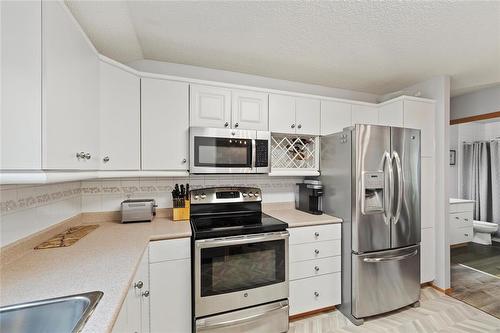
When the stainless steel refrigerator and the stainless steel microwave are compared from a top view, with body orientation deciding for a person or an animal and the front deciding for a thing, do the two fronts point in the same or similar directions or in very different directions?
same or similar directions

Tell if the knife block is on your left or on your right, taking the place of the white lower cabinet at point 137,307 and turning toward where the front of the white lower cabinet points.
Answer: on your left

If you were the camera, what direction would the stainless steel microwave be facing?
facing the viewer

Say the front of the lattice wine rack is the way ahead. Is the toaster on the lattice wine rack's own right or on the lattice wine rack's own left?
on the lattice wine rack's own right

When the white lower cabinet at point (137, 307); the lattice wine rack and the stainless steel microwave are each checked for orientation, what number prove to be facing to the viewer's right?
1

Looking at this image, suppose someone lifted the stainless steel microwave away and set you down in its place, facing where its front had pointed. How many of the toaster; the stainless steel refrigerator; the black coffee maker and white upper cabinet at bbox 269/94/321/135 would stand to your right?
1

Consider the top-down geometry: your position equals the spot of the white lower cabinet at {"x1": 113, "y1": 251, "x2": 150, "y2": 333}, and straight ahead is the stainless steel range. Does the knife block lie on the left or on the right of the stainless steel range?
left

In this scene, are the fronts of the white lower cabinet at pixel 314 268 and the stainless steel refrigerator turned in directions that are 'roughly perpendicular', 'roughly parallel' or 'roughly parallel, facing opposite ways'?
roughly parallel

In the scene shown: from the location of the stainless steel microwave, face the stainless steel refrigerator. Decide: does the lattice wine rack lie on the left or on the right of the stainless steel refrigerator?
left

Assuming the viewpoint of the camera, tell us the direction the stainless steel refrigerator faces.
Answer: facing the viewer and to the right of the viewer

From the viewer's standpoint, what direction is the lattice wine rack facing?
toward the camera

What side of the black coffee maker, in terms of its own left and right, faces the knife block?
right

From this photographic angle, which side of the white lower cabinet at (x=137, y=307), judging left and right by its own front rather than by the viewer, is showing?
right
